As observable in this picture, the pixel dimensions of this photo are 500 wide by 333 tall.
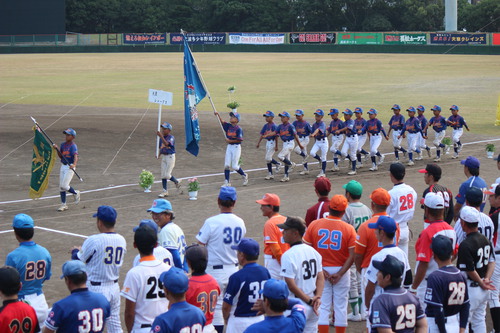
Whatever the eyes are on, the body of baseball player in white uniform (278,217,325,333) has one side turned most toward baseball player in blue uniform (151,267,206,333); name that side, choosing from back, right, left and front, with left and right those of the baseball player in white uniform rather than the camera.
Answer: left

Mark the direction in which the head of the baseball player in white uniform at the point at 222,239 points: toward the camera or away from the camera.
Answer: away from the camera

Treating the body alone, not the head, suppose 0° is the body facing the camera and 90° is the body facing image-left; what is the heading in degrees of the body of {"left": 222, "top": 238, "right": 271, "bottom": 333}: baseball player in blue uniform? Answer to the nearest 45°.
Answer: approximately 135°

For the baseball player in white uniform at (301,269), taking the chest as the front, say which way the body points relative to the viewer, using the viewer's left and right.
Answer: facing away from the viewer and to the left of the viewer

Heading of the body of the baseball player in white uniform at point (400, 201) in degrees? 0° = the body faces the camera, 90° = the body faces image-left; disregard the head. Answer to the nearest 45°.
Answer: approximately 135°
